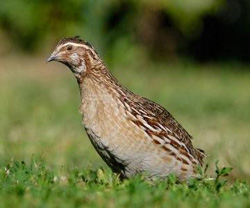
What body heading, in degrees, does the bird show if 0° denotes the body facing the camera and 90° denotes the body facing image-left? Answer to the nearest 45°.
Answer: approximately 90°
